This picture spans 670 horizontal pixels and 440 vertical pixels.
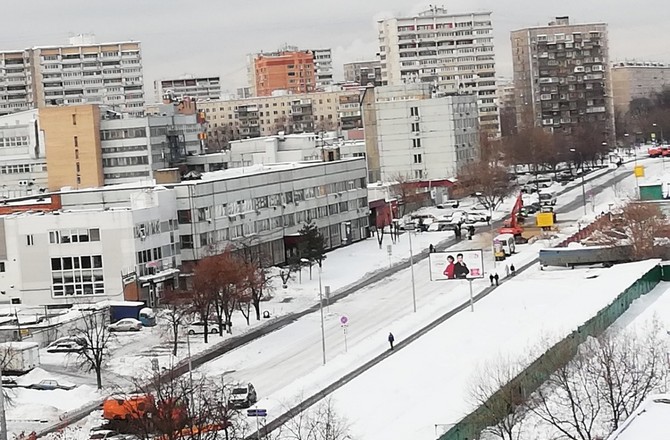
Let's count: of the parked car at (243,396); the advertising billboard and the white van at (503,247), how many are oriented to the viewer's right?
0

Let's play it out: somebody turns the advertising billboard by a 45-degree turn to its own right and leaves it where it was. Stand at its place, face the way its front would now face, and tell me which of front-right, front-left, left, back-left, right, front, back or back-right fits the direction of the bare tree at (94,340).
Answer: front

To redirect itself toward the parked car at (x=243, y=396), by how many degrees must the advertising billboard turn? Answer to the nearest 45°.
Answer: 0° — it already faces it

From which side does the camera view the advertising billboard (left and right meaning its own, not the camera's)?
front

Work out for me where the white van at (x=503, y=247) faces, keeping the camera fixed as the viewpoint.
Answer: facing the viewer and to the left of the viewer

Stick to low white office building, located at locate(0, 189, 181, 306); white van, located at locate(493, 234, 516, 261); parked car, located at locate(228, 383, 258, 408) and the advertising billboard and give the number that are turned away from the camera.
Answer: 0

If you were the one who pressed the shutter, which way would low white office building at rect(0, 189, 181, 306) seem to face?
facing the viewer and to the right of the viewer

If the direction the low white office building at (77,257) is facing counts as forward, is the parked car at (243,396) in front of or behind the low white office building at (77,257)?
in front

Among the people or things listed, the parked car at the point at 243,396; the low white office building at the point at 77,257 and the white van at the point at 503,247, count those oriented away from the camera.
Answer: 0

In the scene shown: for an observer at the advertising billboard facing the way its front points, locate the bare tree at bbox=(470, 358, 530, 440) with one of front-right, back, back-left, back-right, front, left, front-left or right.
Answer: front

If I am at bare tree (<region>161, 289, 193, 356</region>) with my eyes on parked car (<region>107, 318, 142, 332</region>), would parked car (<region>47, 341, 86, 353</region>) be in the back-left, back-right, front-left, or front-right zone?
front-left

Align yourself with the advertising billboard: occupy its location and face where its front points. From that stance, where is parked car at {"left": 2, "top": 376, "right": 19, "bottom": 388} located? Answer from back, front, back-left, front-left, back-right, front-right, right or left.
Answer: front-right

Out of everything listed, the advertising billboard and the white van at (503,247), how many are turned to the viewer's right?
0
